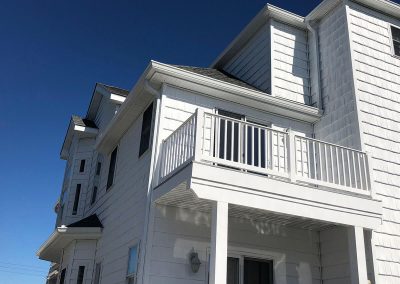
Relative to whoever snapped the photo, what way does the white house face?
facing the viewer and to the right of the viewer
